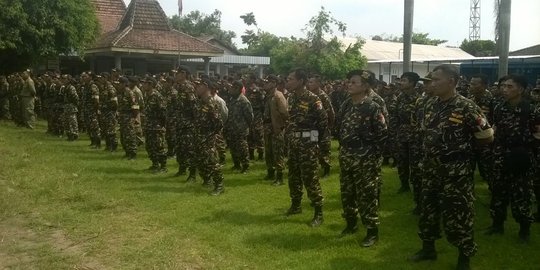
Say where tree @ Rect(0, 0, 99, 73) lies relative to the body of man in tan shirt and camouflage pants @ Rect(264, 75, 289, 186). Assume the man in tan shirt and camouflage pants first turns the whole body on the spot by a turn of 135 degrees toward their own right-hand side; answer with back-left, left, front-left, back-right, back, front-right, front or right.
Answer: front-left

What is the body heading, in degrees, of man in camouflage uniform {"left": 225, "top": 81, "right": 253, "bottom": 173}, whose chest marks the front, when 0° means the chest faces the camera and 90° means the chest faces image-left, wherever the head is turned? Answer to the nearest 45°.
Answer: approximately 45°

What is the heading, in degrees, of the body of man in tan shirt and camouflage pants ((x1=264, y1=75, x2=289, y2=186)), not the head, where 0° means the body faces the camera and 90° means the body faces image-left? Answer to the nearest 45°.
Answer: approximately 45°

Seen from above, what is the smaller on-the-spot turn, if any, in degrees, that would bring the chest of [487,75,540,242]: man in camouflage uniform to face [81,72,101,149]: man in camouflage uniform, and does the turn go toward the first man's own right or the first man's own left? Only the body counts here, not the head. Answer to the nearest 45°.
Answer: approximately 45° to the first man's own right

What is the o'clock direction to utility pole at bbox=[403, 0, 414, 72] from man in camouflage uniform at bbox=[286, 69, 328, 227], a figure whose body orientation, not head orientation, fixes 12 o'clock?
The utility pole is roughly at 5 o'clock from the man in camouflage uniform.

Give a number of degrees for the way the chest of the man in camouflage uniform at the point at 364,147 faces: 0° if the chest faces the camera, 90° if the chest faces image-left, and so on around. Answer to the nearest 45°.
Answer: approximately 45°

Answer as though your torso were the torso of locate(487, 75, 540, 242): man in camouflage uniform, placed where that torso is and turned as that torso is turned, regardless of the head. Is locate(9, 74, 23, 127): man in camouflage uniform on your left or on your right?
on your right

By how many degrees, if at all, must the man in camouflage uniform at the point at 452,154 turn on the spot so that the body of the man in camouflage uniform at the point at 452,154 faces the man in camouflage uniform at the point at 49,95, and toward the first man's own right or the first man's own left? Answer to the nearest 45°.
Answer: approximately 90° to the first man's own right

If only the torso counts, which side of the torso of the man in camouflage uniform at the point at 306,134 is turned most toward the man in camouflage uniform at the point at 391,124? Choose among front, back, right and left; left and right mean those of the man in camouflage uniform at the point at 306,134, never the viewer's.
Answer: back
